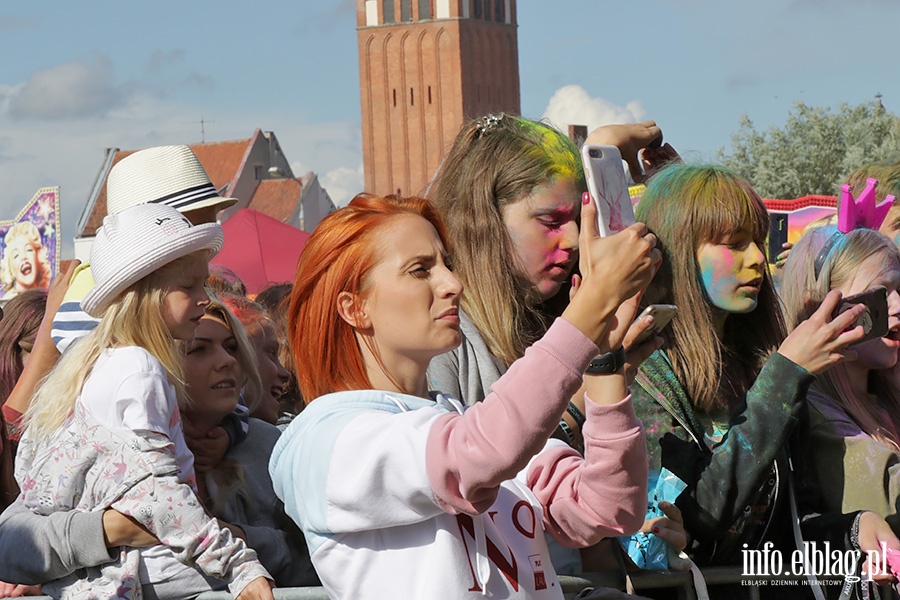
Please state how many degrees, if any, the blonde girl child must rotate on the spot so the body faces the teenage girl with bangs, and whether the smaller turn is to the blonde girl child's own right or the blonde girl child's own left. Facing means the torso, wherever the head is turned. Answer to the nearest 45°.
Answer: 0° — they already face them

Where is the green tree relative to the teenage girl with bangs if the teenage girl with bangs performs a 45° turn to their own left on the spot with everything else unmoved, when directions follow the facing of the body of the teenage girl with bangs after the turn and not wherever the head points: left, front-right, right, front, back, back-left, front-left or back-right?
left

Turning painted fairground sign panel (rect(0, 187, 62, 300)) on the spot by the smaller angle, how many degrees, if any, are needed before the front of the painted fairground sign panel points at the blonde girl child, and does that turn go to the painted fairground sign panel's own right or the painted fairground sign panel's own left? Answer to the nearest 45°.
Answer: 0° — it already faces them

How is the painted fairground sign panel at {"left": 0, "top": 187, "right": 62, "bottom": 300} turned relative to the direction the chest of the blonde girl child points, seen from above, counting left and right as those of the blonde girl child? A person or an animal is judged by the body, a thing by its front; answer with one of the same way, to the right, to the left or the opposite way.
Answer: to the right

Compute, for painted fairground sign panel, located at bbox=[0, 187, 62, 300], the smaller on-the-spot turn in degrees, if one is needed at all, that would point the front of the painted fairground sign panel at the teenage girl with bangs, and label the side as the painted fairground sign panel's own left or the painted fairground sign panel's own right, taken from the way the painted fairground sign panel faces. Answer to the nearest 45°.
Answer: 0° — it already faces them

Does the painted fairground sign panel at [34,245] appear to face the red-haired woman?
yes

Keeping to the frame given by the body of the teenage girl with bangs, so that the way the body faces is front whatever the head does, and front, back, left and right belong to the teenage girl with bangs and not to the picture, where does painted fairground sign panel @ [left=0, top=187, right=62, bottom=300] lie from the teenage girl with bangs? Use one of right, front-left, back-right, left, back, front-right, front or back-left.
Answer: back

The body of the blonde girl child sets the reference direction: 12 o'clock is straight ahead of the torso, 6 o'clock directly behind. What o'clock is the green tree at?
The green tree is roughly at 10 o'clock from the blonde girl child.

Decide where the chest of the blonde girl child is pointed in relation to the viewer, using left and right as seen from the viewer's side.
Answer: facing to the right of the viewer

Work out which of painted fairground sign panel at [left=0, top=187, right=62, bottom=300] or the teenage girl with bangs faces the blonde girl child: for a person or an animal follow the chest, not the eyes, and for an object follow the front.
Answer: the painted fairground sign panel

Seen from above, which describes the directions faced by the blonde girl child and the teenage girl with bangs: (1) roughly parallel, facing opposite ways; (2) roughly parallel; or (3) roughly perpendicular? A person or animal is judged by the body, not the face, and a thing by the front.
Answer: roughly perpendicular

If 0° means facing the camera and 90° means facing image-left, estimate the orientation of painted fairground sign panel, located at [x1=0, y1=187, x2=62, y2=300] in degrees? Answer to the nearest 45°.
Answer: approximately 0°
